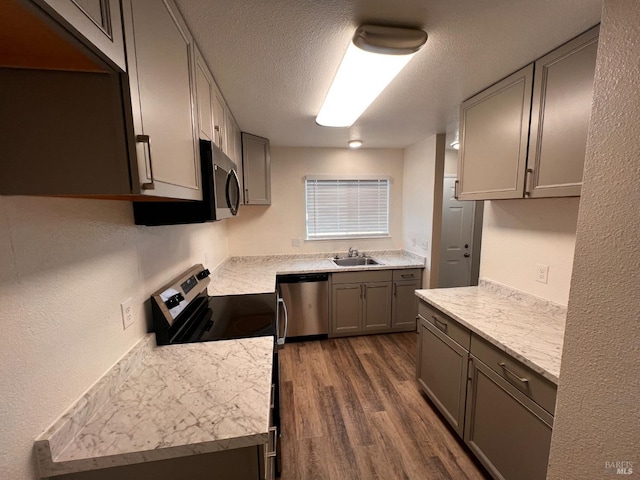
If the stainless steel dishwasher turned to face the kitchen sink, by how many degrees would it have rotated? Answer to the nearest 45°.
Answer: approximately 135° to its left

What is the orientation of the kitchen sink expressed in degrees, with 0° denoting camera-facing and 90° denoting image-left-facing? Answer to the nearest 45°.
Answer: approximately 0°

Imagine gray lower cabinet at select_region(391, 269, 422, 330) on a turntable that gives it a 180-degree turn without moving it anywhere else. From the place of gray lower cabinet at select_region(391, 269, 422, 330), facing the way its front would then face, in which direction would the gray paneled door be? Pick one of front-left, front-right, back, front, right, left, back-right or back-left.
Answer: front-right

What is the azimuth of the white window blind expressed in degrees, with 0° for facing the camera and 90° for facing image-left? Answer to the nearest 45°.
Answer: approximately 0°

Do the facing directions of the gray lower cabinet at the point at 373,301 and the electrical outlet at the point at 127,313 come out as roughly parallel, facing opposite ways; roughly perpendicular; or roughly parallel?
roughly perpendicular

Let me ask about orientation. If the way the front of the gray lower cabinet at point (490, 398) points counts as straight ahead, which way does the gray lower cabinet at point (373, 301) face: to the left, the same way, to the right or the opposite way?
to the left

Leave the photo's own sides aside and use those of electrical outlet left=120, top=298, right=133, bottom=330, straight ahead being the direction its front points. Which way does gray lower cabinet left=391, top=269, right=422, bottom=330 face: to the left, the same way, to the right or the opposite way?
to the right

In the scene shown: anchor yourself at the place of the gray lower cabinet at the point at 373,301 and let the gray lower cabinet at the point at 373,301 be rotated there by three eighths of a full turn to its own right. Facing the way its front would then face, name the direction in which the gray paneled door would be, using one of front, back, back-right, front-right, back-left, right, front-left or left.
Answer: right
